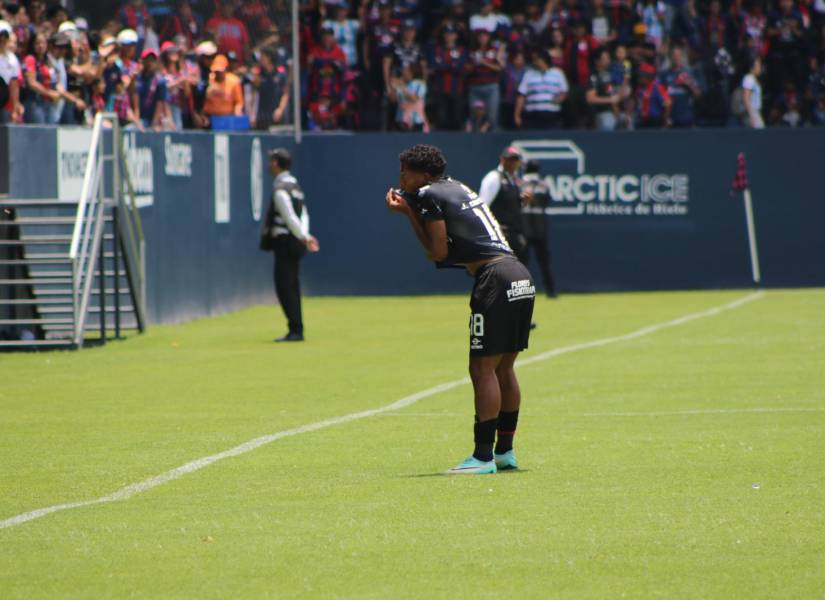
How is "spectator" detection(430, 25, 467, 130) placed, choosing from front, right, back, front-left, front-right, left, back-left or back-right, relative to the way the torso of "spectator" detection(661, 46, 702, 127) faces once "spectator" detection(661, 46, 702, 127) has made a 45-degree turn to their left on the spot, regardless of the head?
back-right

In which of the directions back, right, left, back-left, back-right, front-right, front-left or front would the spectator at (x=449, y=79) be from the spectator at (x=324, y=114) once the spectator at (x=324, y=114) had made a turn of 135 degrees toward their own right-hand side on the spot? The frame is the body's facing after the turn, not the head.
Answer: back-right

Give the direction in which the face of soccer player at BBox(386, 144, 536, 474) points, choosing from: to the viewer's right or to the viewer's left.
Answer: to the viewer's left

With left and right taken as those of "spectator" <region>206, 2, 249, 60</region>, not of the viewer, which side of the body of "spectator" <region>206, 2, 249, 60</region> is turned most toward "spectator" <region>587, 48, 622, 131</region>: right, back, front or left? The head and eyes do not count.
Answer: left

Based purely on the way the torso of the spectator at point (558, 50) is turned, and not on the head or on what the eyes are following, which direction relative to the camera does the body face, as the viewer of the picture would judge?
toward the camera

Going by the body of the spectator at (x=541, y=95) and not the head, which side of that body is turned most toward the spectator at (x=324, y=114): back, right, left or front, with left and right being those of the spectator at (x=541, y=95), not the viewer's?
right

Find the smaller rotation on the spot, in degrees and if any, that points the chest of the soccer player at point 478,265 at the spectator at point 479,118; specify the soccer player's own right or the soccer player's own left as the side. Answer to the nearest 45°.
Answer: approximately 90° to the soccer player's own right

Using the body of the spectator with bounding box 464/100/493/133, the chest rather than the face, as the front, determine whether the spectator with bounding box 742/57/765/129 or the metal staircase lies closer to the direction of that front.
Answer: the metal staircase

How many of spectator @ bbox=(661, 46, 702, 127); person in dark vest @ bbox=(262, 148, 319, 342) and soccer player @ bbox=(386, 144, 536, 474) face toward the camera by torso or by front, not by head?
1

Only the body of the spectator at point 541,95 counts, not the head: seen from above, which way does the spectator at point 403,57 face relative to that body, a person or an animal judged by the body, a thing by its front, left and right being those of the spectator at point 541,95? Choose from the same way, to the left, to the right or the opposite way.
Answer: the same way

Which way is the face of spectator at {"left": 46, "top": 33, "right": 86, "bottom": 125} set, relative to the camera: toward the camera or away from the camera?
toward the camera

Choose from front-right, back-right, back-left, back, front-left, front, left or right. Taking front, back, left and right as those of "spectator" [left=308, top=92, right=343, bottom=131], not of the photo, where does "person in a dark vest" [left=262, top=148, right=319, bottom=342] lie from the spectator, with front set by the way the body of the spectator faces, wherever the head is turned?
front

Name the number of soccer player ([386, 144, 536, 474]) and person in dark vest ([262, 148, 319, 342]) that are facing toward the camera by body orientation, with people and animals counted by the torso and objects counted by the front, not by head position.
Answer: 0

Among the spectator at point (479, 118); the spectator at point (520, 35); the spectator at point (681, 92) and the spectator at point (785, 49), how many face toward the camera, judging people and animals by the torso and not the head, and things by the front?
4

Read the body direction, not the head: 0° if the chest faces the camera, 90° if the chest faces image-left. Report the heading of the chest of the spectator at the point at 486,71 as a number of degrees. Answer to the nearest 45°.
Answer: approximately 0°

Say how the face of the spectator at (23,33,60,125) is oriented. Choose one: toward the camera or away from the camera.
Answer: toward the camera

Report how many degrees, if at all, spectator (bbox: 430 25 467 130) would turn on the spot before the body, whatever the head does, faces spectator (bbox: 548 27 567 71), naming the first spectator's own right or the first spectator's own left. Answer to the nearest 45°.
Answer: approximately 90° to the first spectator's own left

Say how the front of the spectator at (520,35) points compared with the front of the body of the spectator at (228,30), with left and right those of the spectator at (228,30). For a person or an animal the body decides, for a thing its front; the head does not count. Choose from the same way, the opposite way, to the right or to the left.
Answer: the same way
